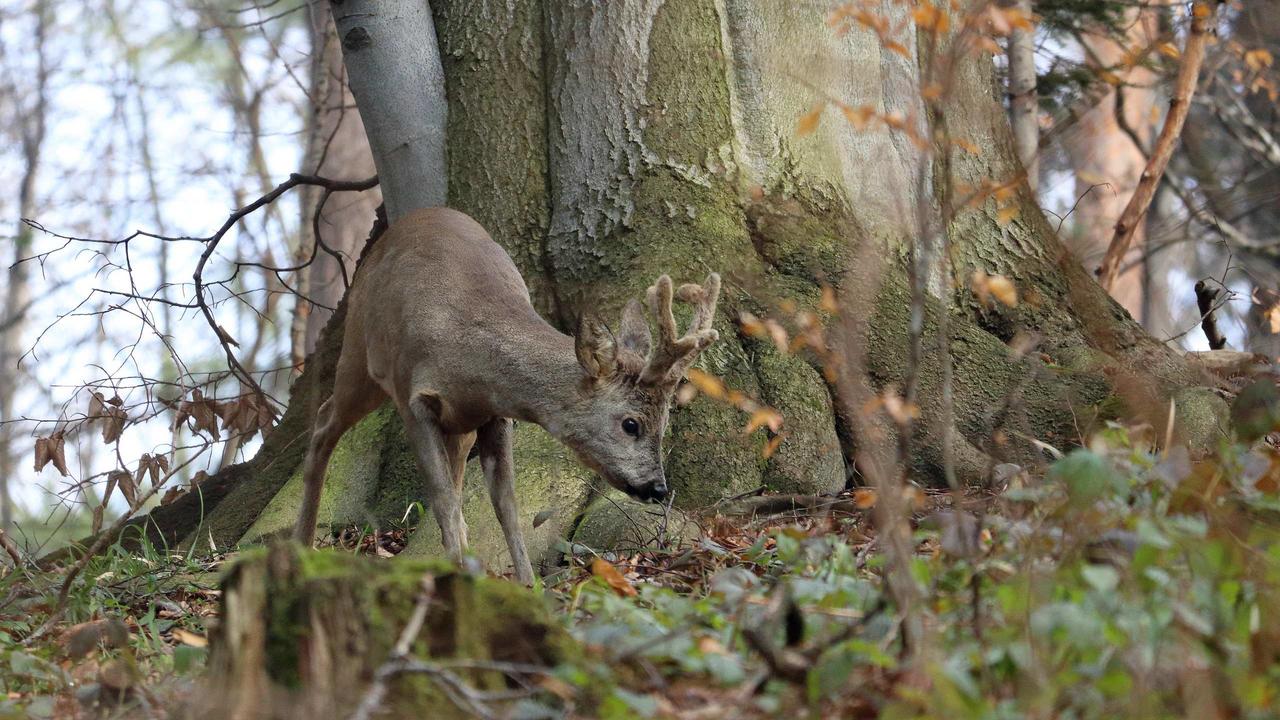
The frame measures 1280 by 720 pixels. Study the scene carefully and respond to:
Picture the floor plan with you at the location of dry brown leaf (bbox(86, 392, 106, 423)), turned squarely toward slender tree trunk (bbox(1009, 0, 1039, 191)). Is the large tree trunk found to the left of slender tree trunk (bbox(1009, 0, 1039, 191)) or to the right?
right

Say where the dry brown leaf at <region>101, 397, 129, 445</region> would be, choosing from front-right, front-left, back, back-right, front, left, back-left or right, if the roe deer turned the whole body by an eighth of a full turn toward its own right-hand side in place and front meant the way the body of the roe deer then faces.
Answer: back-right

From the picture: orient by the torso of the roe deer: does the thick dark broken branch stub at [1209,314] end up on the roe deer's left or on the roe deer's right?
on the roe deer's left

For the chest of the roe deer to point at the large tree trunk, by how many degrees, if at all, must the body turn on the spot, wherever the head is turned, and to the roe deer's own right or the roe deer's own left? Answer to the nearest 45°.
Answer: approximately 90° to the roe deer's own left

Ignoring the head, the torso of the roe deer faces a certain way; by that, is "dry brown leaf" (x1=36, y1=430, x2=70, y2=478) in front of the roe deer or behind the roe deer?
behind

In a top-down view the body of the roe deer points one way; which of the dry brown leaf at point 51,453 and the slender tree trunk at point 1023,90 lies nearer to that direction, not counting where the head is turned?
the slender tree trunk

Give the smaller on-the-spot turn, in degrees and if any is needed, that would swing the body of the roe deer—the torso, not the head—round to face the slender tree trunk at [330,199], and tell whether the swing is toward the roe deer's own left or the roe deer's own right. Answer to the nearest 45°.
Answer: approximately 135° to the roe deer's own left

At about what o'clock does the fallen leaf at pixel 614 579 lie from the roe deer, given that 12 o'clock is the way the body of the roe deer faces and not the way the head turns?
The fallen leaf is roughly at 1 o'clock from the roe deer.

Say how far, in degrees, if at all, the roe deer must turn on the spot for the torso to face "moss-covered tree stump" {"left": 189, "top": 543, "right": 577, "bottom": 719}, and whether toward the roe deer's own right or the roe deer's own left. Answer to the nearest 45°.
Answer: approximately 45° to the roe deer's own right

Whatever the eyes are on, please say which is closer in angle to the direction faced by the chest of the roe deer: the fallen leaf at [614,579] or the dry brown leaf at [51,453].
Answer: the fallen leaf

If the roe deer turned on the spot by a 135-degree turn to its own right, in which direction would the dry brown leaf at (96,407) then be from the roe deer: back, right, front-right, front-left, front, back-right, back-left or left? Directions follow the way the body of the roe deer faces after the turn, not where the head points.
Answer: front-right

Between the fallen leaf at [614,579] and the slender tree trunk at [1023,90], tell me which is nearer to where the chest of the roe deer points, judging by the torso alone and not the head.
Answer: the fallen leaf

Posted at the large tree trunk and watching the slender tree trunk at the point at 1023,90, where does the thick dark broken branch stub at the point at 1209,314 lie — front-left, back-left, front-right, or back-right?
front-right
